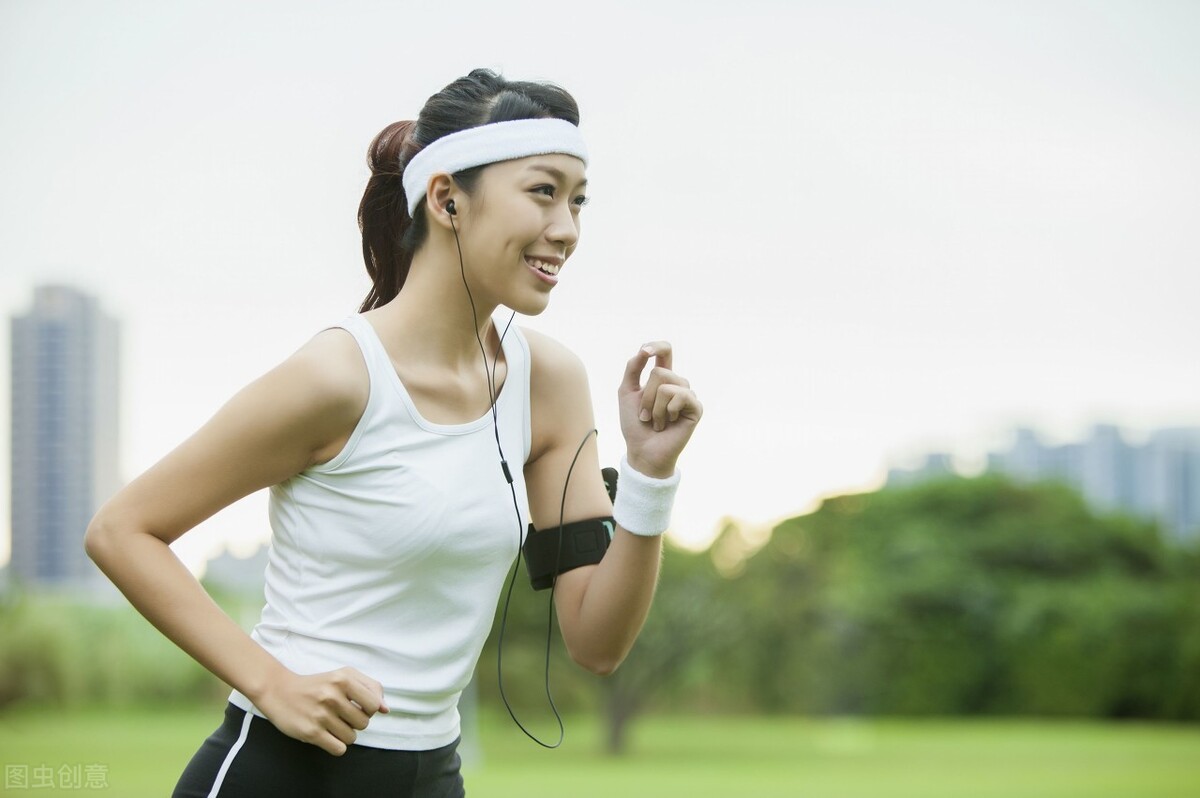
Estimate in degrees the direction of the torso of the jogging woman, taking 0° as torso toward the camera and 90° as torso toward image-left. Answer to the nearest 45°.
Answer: approximately 315°

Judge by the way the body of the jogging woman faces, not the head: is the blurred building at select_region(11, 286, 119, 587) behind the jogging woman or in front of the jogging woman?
behind
